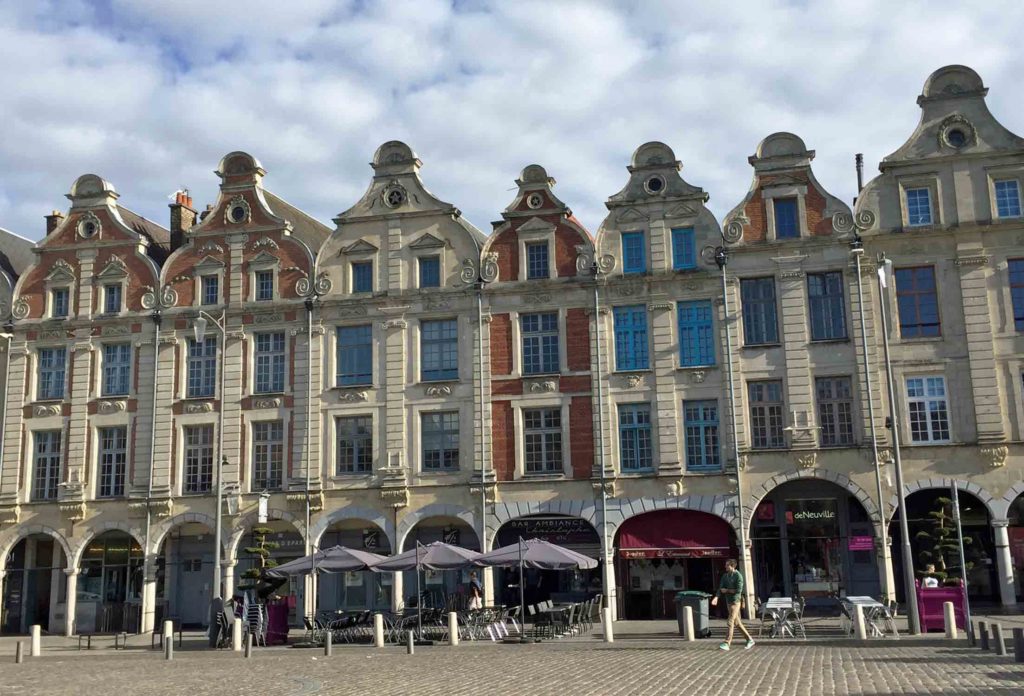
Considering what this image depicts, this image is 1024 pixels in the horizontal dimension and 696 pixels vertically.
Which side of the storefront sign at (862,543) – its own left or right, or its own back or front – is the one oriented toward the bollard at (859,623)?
front

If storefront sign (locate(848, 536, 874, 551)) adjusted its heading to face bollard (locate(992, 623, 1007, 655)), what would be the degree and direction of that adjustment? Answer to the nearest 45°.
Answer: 0° — it already faces it

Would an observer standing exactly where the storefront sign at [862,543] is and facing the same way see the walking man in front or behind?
in front

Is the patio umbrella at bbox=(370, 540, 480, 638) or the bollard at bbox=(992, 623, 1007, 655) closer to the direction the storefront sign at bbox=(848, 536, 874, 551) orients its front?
the bollard

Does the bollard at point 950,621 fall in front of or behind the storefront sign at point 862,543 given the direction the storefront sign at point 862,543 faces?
in front

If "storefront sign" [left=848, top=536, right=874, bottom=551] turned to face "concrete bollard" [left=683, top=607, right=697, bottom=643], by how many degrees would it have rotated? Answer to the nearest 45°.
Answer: approximately 45° to its right

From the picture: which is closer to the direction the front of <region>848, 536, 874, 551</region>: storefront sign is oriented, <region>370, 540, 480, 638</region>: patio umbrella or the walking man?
the walking man

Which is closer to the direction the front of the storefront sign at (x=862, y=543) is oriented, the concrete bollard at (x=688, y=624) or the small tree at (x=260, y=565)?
the concrete bollard

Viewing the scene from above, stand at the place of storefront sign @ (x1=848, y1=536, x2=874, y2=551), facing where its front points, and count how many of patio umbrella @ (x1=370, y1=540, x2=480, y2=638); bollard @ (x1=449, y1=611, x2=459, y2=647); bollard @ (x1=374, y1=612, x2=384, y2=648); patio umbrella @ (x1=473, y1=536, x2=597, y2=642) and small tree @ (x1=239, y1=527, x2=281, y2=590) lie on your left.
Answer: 0

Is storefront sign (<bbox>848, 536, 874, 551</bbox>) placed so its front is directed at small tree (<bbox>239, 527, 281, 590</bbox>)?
no

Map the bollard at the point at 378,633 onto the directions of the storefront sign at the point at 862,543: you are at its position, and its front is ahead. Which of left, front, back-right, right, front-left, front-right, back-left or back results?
front-right

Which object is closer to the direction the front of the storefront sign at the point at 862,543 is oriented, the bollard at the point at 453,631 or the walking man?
the walking man

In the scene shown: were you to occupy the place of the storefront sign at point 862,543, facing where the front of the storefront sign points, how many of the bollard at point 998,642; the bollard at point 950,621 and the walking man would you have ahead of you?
3

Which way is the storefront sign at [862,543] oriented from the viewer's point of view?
toward the camera

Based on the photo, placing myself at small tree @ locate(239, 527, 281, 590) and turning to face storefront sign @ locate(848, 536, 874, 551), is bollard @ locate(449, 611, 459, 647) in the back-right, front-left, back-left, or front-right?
front-right

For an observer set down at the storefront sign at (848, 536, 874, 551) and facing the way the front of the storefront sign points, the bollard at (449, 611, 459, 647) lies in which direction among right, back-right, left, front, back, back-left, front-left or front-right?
front-right
